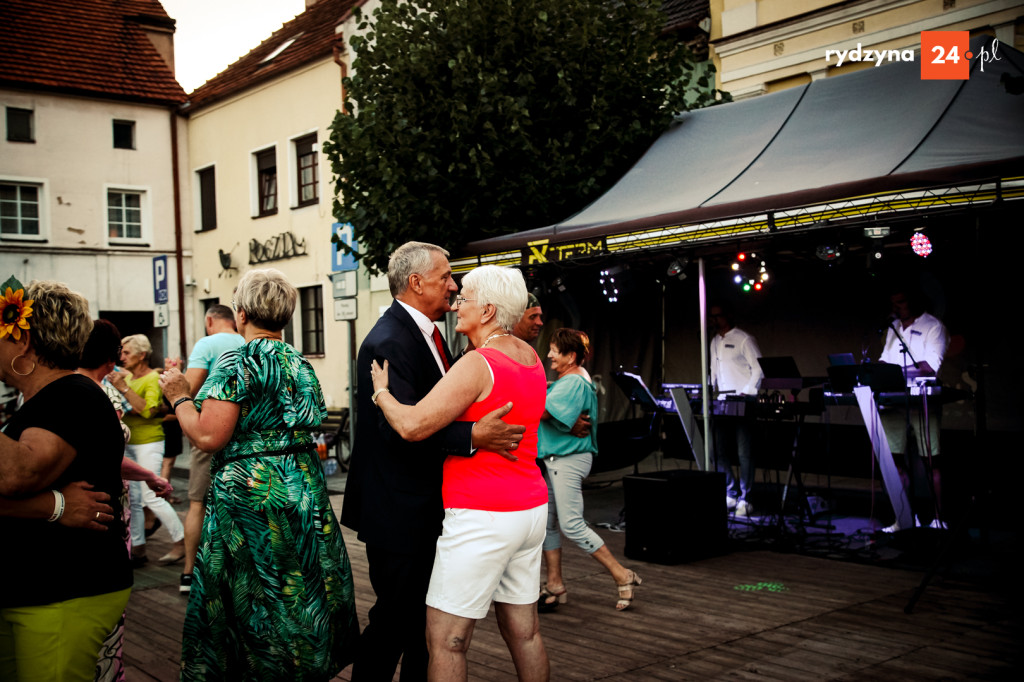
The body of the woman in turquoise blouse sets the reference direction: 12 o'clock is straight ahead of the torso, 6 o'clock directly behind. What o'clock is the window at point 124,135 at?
The window is roughly at 2 o'clock from the woman in turquoise blouse.

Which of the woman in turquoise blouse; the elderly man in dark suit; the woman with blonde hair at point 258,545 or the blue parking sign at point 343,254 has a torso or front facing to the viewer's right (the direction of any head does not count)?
the elderly man in dark suit

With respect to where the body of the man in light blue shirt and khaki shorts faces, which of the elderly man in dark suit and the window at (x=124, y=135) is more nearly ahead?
the window

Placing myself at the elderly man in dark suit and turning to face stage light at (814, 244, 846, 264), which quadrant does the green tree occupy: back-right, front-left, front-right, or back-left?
front-left

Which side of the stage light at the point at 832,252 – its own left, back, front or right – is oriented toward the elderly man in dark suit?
front

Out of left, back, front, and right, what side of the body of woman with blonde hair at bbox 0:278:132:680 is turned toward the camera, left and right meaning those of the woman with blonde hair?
left

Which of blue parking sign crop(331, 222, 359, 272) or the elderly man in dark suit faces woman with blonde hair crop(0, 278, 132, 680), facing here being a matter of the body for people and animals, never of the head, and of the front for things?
the blue parking sign

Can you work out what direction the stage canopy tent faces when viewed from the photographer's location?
facing the viewer and to the left of the viewer

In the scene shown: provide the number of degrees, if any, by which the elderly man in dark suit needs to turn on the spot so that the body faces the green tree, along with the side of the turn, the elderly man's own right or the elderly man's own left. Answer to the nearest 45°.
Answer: approximately 90° to the elderly man's own left

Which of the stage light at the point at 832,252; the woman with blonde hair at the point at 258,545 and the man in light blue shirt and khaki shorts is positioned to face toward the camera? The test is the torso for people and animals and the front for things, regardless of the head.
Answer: the stage light

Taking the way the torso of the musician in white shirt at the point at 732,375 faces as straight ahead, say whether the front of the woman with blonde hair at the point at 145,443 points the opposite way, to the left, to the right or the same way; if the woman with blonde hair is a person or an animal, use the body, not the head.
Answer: the same way

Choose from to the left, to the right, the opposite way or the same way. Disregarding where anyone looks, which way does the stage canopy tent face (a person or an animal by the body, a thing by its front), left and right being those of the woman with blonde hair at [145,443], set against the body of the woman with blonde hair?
the same way

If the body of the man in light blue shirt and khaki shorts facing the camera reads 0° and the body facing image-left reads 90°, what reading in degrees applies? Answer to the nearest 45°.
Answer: approximately 135°

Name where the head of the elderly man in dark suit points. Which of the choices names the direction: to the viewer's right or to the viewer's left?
to the viewer's right

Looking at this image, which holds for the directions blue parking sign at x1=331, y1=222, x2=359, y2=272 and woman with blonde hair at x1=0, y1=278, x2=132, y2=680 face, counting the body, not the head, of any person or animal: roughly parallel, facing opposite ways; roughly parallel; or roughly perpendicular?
roughly perpendicular

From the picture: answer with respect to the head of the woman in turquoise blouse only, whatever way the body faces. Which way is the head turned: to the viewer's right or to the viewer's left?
to the viewer's left

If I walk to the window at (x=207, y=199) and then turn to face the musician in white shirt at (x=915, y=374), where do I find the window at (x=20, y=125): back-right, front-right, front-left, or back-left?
back-right

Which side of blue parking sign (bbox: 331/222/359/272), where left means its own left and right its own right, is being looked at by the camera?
front

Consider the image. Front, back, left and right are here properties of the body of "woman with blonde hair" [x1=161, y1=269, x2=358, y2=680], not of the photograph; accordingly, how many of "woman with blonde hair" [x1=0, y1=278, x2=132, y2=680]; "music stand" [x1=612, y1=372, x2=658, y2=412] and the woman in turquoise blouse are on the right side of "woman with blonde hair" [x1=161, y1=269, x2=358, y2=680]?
2
